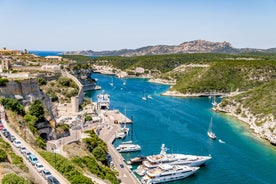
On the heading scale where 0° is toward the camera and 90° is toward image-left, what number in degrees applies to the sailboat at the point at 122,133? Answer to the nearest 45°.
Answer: approximately 225°

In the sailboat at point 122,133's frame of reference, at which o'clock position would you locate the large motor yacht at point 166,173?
The large motor yacht is roughly at 4 o'clock from the sailboat.

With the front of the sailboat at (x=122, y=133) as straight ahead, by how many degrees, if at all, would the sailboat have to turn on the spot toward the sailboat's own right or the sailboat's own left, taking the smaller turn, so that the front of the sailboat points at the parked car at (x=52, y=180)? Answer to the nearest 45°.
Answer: approximately 135° to the sailboat's own right

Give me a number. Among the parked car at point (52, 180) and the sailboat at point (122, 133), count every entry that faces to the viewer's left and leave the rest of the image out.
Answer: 0
